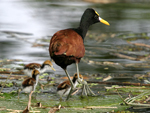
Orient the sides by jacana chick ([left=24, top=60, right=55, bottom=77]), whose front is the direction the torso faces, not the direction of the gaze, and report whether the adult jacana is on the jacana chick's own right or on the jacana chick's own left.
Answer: on the jacana chick's own right
